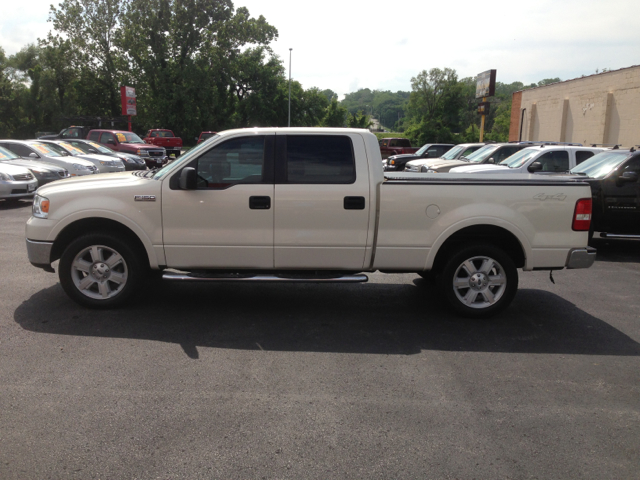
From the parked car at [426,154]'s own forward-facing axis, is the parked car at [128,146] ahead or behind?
ahead

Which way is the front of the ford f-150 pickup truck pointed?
to the viewer's left

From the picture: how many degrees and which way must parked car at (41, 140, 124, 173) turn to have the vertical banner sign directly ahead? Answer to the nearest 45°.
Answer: approximately 135° to its left

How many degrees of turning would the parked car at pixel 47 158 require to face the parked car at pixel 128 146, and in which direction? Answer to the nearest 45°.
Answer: approximately 90° to its left

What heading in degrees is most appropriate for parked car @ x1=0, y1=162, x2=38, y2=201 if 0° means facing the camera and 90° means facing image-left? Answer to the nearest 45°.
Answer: approximately 315°

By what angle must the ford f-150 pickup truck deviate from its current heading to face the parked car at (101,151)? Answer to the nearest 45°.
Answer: approximately 45° to its right

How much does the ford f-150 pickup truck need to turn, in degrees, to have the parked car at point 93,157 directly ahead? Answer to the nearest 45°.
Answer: approximately 45° to its right

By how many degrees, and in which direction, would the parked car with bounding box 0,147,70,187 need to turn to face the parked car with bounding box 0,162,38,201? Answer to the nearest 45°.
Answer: approximately 45° to its right

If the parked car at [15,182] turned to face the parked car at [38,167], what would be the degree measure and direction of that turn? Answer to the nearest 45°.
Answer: approximately 135° to its left
